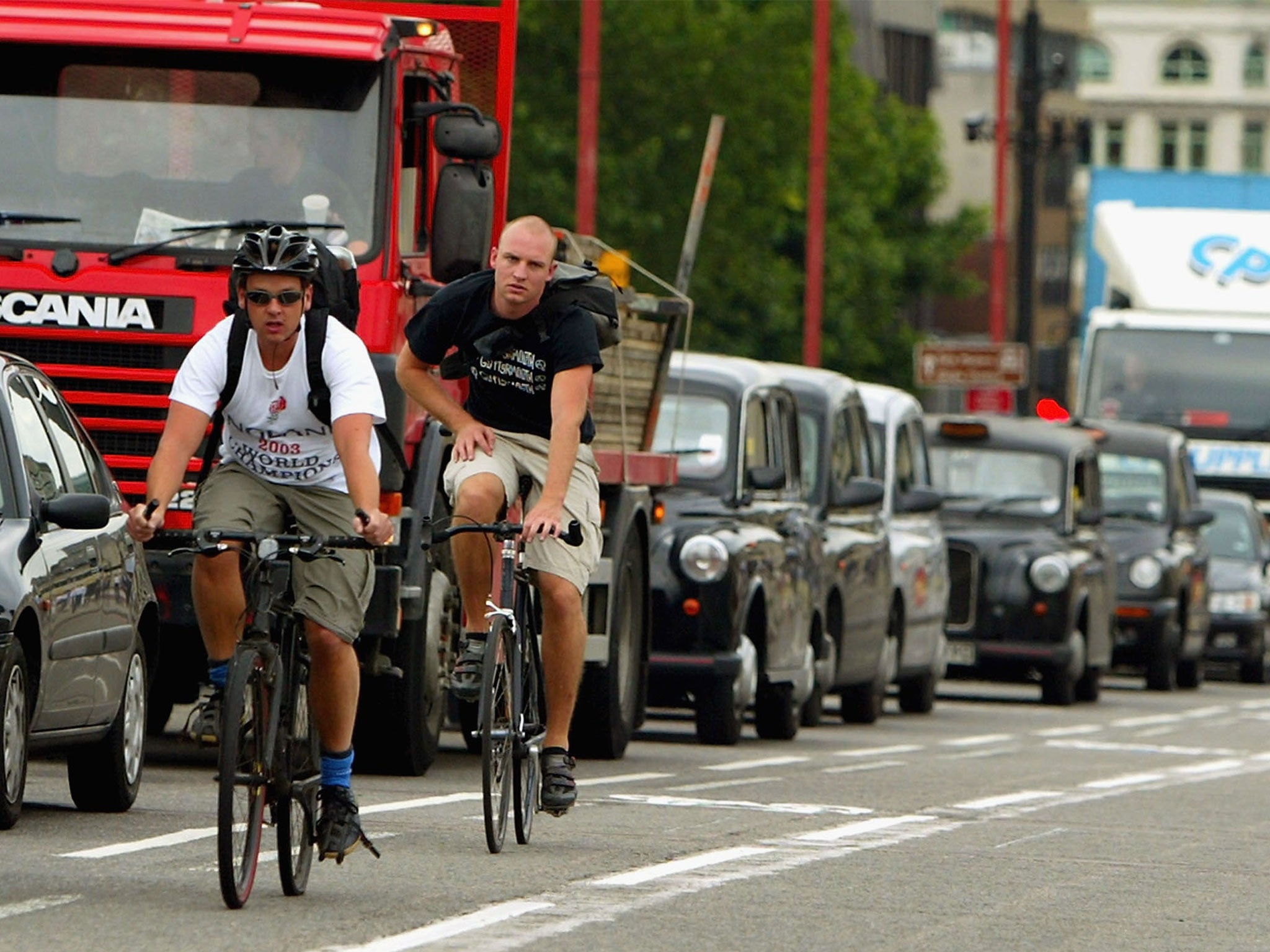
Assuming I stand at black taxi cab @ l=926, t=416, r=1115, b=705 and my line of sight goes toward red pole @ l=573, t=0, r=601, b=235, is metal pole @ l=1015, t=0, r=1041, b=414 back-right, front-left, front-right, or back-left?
front-right

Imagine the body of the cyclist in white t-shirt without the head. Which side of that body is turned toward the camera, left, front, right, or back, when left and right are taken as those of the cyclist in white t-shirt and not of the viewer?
front

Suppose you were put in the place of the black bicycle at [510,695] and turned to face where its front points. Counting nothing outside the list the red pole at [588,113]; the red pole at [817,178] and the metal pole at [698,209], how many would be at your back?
3

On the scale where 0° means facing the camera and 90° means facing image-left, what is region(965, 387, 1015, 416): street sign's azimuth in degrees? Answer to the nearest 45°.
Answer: approximately 0°

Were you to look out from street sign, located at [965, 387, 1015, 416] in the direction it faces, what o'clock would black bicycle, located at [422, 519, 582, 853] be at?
The black bicycle is roughly at 12 o'clock from the street sign.

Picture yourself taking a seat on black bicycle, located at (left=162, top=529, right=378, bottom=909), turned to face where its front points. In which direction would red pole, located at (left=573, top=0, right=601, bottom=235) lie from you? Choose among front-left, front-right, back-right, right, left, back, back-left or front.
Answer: back

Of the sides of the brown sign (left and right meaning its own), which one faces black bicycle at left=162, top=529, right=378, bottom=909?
front

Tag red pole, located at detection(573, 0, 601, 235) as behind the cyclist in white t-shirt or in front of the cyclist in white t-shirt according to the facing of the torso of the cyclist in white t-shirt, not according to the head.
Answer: behind

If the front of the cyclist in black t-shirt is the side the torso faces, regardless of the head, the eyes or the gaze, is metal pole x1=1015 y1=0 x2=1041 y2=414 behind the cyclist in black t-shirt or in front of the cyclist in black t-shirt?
behind

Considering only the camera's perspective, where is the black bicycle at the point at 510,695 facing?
facing the viewer

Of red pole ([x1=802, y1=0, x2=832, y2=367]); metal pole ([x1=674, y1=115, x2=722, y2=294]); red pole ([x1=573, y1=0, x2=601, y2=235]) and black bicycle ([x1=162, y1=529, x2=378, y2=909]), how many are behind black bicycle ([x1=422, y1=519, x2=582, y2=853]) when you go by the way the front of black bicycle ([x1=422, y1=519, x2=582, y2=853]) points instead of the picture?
3

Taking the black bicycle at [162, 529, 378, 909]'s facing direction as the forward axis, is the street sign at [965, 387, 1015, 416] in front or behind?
behind
